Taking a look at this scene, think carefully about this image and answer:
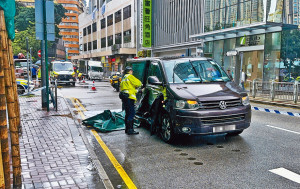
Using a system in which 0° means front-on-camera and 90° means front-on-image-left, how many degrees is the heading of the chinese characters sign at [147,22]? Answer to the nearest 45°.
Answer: approximately 0°

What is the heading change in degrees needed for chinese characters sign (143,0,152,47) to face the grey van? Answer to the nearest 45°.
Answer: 0° — it already faces it

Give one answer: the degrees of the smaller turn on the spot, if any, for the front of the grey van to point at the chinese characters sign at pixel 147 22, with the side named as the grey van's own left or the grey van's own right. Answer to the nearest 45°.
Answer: approximately 135° to the grey van's own left

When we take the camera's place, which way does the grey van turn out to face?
facing the viewer and to the right of the viewer

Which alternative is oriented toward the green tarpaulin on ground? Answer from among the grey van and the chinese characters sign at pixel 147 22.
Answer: the chinese characters sign

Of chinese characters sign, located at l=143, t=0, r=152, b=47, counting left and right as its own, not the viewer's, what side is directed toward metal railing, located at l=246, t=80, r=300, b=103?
front

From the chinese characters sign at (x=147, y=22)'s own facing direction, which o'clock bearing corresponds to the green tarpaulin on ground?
The green tarpaulin on ground is roughly at 12 o'clock from the chinese characters sign.

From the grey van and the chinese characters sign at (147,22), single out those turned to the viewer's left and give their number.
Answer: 0

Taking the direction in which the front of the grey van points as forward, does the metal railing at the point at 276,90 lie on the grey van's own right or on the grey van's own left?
on the grey van's own left
